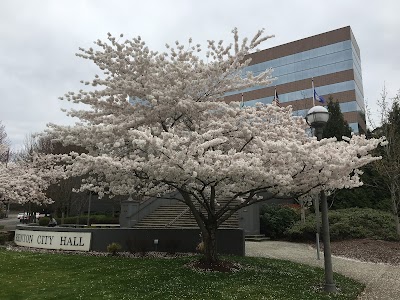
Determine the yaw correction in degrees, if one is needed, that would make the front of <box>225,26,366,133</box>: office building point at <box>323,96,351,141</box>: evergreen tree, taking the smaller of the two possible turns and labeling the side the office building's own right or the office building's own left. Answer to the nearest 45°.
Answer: approximately 45° to the office building's own left

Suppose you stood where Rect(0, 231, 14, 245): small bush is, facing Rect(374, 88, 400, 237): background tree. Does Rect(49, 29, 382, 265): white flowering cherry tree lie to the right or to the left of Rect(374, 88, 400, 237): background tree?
right

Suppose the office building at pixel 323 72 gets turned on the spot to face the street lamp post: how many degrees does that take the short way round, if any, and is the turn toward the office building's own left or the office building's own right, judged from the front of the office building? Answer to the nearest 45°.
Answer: approximately 45° to the office building's own left

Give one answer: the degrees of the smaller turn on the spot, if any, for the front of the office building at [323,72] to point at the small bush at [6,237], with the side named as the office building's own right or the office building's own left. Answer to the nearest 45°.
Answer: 0° — it already faces it

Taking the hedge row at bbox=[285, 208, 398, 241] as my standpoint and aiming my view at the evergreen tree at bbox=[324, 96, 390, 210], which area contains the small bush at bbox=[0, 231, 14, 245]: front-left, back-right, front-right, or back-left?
back-left

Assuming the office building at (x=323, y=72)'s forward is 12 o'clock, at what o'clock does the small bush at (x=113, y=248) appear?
The small bush is roughly at 11 o'clock from the office building.

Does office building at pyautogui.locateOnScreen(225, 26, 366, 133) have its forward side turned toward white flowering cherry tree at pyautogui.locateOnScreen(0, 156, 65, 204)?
yes

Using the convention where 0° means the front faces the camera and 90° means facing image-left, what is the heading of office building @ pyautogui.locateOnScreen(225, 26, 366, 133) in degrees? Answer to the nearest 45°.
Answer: approximately 45°
